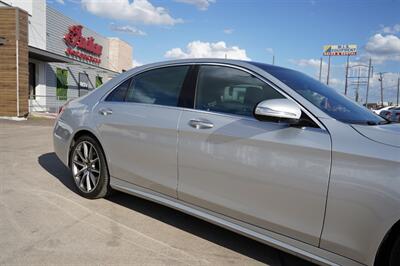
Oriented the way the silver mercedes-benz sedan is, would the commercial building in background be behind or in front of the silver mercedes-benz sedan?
behind

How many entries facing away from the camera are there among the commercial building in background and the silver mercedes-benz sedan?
0

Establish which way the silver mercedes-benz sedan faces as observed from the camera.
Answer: facing the viewer and to the right of the viewer

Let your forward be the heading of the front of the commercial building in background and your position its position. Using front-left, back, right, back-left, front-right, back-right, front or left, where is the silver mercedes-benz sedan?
front-right

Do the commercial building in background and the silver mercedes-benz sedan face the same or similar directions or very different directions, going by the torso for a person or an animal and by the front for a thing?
same or similar directions
